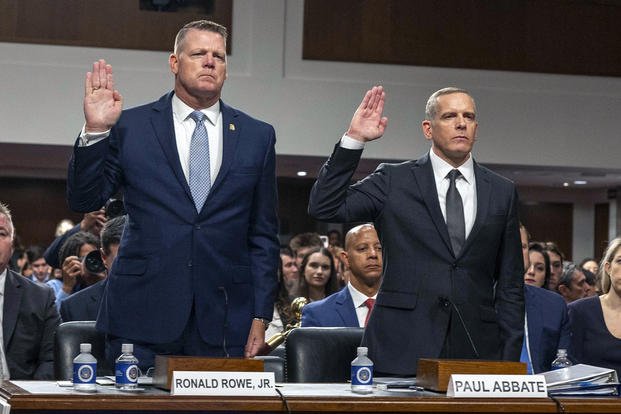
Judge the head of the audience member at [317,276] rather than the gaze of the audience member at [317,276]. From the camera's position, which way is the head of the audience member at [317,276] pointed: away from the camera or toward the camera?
toward the camera

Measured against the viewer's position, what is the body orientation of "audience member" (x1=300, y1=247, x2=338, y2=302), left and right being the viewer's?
facing the viewer

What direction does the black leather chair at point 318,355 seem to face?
toward the camera

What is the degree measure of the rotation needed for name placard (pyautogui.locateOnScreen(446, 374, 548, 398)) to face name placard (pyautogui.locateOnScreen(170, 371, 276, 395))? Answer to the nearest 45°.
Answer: approximately 90° to its right

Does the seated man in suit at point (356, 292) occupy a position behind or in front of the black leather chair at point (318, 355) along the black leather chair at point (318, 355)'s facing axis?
behind

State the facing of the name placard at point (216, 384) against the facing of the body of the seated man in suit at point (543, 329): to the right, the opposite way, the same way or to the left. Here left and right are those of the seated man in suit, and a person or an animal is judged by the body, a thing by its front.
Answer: the same way

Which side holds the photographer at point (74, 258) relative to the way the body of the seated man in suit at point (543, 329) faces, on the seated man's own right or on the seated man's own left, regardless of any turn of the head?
on the seated man's own right

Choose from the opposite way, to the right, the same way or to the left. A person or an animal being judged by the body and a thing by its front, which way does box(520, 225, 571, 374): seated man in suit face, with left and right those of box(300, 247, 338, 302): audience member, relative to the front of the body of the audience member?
the same way

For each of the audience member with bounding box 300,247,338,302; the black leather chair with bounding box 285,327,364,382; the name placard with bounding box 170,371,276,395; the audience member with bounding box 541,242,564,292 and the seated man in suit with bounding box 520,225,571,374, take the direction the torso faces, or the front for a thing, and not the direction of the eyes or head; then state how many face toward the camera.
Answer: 5

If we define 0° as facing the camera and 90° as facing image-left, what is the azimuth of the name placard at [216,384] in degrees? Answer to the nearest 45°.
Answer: approximately 0°

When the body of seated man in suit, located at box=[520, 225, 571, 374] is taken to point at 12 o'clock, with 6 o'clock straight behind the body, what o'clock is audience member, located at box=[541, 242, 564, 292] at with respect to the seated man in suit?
The audience member is roughly at 6 o'clock from the seated man in suit.

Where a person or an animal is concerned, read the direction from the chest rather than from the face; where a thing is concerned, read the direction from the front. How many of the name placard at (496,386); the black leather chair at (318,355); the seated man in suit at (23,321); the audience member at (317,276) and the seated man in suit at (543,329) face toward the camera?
5

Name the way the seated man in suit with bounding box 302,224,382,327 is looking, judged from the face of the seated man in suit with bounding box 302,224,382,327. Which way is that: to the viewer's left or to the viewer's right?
to the viewer's right

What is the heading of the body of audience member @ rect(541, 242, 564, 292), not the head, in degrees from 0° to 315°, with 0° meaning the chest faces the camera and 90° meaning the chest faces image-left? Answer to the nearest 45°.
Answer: approximately 0°

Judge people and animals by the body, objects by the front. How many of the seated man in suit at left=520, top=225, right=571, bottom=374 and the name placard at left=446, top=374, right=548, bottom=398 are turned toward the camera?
2

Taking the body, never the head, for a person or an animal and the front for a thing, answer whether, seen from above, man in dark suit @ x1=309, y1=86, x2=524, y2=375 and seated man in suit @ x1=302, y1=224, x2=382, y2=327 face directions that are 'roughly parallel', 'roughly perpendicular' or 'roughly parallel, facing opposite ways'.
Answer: roughly parallel

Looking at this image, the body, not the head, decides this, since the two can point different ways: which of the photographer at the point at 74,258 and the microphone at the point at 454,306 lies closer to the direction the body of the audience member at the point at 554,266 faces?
the microphone
